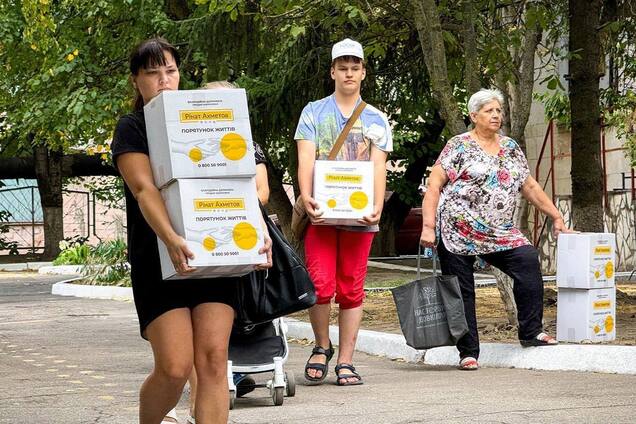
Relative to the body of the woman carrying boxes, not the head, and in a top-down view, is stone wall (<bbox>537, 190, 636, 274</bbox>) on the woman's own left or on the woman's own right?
on the woman's own left

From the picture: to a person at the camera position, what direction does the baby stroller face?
facing the viewer

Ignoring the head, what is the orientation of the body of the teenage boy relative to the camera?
toward the camera

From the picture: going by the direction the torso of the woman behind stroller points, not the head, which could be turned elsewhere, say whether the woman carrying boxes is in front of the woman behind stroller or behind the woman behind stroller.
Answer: in front

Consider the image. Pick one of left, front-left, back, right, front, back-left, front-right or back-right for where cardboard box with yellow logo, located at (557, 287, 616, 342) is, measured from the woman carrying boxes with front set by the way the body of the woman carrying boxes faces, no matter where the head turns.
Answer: left

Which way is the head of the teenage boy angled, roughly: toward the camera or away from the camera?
toward the camera

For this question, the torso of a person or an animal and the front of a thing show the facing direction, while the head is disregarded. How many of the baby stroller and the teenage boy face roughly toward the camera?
2

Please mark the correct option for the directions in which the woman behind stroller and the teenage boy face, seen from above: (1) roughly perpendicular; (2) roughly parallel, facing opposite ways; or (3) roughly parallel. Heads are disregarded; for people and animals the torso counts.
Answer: roughly parallel

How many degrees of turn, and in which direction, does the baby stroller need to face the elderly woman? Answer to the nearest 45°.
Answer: approximately 135° to its left

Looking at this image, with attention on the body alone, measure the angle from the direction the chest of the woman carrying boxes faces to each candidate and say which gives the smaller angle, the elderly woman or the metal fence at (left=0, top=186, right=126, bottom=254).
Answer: the elderly woman

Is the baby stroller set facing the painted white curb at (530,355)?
no
